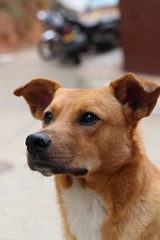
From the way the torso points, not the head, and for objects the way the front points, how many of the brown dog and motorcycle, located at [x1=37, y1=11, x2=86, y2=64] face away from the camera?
0

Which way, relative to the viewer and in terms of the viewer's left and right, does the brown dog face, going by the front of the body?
facing the viewer and to the left of the viewer

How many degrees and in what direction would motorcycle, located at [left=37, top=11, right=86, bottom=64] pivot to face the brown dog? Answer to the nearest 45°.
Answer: approximately 45° to its left

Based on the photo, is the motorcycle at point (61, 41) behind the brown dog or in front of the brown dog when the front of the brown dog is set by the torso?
behind
